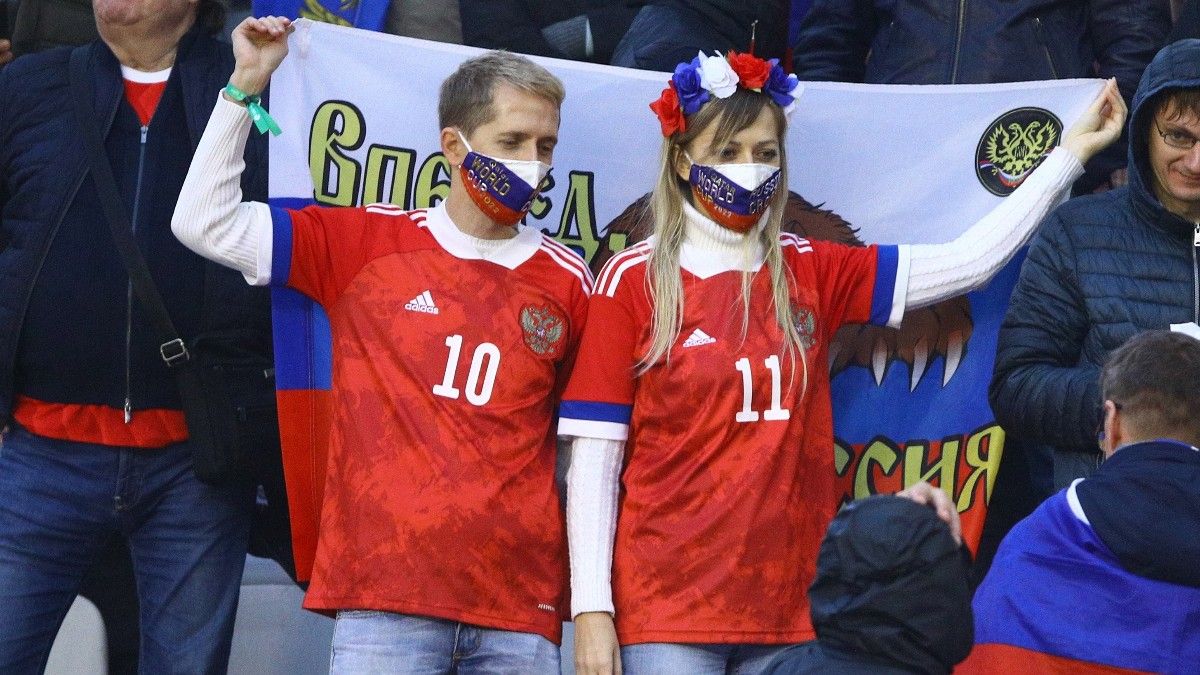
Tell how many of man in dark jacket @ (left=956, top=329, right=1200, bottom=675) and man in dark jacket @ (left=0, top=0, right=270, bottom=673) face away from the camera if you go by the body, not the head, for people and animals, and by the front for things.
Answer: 1

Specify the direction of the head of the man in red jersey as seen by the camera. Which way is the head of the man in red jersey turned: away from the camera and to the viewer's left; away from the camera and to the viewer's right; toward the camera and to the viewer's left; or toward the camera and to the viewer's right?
toward the camera and to the viewer's right

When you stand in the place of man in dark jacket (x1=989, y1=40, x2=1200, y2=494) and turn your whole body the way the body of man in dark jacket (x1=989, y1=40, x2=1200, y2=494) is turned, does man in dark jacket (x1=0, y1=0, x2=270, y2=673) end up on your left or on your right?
on your right

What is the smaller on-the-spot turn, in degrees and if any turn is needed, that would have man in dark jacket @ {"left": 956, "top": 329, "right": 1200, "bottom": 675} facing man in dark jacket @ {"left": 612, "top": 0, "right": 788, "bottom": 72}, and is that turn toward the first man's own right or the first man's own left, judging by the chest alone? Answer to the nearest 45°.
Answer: approximately 45° to the first man's own left

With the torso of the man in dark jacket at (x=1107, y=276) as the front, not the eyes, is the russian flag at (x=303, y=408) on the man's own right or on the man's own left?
on the man's own right

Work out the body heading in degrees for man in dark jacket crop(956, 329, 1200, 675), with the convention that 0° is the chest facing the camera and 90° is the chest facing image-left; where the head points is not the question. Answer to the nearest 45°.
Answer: approximately 180°

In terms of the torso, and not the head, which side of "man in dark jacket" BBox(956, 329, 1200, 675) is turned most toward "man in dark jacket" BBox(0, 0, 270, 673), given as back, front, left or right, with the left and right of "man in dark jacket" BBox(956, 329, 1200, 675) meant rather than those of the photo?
left

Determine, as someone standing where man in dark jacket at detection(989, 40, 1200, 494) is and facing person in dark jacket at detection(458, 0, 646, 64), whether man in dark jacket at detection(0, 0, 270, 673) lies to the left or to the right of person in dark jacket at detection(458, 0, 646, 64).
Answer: left

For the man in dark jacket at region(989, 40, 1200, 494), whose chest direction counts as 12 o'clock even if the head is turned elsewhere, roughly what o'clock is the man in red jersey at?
The man in red jersey is roughly at 2 o'clock from the man in dark jacket.

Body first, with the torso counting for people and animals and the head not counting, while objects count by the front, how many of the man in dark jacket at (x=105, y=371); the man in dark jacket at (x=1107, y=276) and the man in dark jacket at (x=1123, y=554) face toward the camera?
2

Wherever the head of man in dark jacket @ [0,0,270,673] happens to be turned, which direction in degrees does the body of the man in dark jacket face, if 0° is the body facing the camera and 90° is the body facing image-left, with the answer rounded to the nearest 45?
approximately 0°

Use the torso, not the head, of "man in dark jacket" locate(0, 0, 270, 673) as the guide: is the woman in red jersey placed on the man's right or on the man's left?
on the man's left

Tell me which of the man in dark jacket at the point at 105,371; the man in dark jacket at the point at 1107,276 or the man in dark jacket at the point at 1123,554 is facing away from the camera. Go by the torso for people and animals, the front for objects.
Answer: the man in dark jacket at the point at 1123,554
